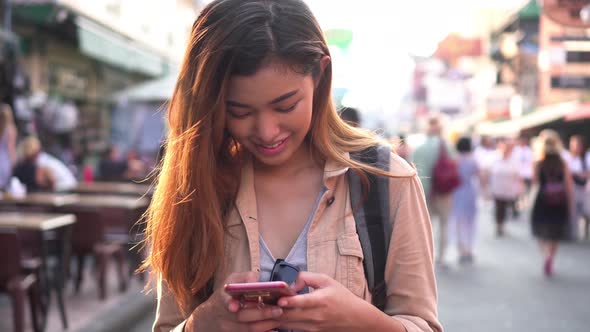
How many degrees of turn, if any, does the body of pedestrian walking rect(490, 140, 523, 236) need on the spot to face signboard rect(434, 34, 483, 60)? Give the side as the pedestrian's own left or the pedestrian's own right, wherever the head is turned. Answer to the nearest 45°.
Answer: approximately 180°

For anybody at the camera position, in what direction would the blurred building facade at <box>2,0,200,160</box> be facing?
facing the viewer and to the right of the viewer

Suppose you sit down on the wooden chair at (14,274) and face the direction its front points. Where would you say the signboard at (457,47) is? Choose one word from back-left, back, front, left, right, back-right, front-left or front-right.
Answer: front

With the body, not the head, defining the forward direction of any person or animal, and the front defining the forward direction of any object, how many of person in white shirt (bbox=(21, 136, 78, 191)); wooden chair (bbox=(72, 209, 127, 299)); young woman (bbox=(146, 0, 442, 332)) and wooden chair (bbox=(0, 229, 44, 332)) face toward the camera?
1

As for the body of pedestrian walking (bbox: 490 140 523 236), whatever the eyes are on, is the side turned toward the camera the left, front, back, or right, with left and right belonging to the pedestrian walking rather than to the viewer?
front

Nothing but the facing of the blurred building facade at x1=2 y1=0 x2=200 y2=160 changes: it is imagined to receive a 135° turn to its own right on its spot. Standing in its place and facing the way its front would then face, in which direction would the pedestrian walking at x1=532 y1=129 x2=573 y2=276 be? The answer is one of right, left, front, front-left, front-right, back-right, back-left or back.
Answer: back-left

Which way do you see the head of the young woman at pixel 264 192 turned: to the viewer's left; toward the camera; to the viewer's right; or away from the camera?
toward the camera

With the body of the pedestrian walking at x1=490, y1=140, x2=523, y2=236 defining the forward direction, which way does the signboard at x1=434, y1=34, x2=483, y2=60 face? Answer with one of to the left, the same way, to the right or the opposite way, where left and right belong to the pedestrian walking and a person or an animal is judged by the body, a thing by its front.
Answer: the same way

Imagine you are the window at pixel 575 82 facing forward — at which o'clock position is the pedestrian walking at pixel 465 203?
The pedestrian walking is roughly at 12 o'clock from the window.

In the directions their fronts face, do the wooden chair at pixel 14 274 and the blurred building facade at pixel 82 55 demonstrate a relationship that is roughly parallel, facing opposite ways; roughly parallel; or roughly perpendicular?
roughly perpendicular

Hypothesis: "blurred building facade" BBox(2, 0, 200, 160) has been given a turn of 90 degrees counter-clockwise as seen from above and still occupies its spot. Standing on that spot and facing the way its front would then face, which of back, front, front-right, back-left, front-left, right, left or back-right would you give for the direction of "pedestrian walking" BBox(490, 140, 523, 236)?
right
